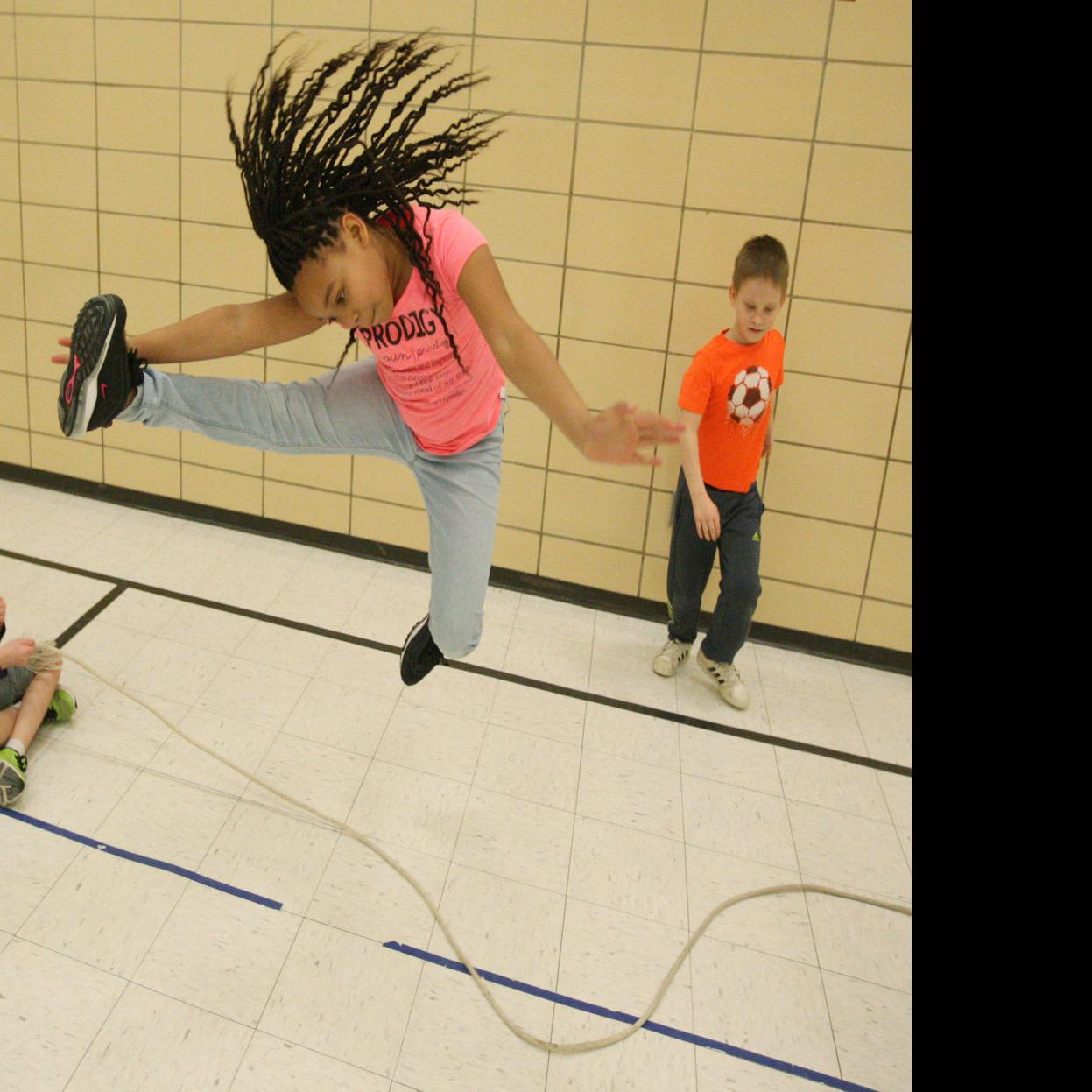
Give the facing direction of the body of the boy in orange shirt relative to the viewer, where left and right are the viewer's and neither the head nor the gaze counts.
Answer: facing the viewer and to the right of the viewer

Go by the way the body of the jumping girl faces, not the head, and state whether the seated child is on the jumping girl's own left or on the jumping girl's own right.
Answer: on the jumping girl's own right

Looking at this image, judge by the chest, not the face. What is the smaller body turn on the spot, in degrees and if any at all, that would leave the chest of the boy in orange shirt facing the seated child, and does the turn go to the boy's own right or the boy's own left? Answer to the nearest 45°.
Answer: approximately 90° to the boy's own right

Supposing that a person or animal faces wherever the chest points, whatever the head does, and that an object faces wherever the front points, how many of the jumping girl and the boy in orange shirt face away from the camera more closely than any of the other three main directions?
0

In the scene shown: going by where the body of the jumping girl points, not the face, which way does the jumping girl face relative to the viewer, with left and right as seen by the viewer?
facing the viewer and to the left of the viewer
